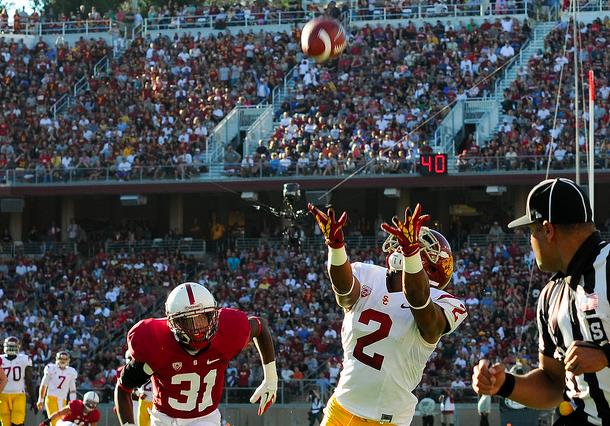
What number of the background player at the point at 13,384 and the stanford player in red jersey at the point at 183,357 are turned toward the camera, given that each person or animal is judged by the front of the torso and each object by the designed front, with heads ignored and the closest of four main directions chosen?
2

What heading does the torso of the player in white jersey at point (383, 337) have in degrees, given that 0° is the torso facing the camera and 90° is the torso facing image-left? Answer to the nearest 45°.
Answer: approximately 45°

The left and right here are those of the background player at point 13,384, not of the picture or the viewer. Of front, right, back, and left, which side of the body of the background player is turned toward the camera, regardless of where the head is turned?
front

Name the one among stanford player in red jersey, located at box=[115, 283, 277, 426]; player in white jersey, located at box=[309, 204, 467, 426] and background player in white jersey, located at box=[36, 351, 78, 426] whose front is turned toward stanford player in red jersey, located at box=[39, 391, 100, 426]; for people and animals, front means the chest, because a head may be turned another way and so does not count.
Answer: the background player in white jersey

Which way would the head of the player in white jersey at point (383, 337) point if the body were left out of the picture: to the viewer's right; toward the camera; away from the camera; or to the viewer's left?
to the viewer's left

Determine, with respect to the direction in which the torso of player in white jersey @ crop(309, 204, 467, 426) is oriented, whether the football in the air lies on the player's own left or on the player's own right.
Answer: on the player's own right

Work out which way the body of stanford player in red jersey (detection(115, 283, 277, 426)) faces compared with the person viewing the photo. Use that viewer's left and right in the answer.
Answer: facing the viewer

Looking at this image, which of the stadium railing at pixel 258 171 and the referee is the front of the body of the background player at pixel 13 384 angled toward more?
the referee

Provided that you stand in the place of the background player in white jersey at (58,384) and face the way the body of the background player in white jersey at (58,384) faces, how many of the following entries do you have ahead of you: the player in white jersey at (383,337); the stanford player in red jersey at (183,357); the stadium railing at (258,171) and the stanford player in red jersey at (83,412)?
3

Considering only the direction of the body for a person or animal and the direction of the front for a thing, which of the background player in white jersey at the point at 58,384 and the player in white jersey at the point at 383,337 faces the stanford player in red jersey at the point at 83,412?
the background player in white jersey

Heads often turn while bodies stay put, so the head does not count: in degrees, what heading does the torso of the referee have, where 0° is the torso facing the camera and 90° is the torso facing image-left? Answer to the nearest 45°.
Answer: approximately 45°
